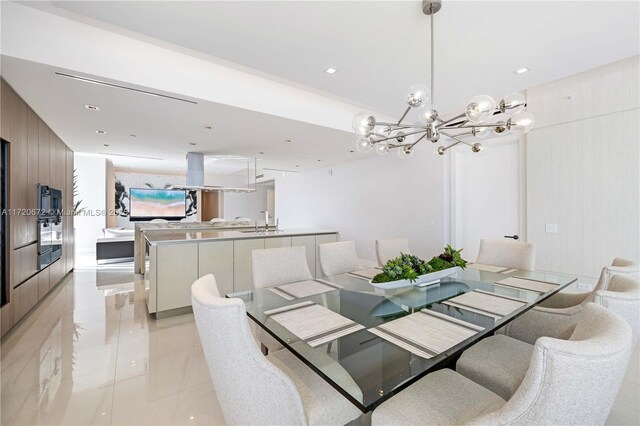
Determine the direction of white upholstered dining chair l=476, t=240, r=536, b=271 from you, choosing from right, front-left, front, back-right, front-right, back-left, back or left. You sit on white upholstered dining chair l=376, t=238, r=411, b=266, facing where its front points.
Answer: front-left

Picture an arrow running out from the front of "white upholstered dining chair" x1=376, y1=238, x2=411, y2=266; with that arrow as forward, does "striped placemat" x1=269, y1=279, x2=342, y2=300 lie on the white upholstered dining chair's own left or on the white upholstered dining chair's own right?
on the white upholstered dining chair's own right

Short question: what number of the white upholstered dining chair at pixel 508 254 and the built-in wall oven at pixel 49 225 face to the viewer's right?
1

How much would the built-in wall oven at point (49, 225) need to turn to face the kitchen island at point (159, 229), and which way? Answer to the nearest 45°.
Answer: approximately 45° to its left

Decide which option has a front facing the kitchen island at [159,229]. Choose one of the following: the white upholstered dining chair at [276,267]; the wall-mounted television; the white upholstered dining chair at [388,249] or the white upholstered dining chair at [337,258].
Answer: the wall-mounted television

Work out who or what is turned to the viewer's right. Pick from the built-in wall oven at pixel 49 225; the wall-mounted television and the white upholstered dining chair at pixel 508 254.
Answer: the built-in wall oven

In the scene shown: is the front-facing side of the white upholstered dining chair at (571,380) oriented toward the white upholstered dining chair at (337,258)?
yes

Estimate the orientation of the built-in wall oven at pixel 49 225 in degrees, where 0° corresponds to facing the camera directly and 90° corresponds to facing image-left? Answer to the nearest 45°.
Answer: approximately 270°

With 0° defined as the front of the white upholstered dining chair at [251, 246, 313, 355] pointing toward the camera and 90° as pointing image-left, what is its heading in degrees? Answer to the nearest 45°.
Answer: approximately 315°

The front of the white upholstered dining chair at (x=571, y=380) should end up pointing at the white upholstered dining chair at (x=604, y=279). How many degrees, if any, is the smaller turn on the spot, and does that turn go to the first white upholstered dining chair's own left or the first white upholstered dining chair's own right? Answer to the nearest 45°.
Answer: approximately 45° to the first white upholstered dining chair's own right

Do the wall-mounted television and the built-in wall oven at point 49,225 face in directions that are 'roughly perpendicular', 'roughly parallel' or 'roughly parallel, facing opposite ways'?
roughly perpendicular

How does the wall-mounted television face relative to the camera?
toward the camera

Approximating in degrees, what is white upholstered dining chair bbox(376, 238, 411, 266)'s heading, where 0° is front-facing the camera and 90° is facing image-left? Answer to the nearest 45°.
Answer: approximately 315°

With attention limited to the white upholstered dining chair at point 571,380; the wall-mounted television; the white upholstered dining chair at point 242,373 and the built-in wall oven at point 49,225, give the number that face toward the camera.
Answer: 1

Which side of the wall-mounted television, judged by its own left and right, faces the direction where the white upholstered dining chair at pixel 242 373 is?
front

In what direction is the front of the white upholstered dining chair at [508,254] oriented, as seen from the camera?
facing the viewer and to the left of the viewer

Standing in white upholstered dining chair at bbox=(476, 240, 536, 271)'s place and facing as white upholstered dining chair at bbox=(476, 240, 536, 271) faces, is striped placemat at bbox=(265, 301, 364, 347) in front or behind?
in front
